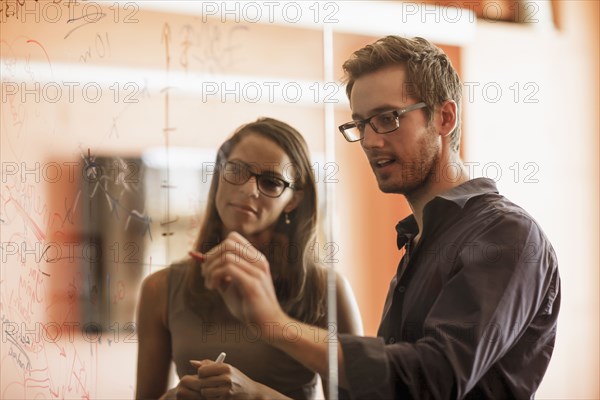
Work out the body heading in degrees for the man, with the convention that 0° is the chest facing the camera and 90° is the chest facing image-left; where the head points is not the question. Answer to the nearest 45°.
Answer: approximately 45°

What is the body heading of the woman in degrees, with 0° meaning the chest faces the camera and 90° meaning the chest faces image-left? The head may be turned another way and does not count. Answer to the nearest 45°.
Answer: approximately 0°

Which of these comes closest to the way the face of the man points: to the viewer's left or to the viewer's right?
to the viewer's left
